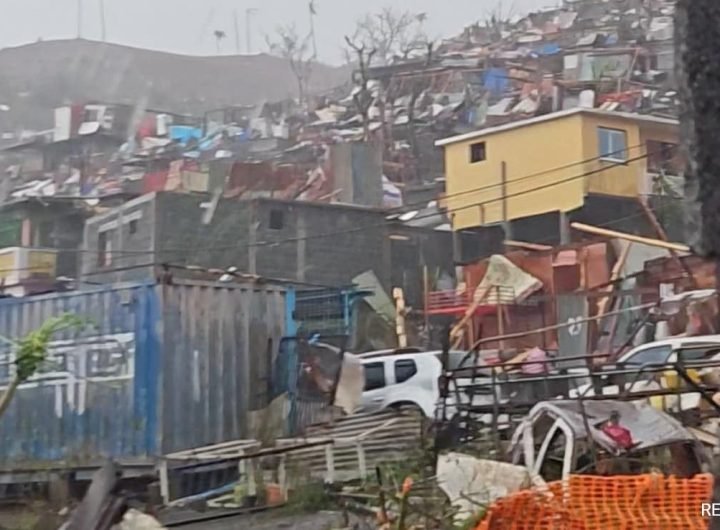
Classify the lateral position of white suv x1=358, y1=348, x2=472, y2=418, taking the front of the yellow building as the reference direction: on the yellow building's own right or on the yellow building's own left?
on the yellow building's own right

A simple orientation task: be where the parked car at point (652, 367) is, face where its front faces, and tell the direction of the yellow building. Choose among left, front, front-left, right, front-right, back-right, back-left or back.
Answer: right

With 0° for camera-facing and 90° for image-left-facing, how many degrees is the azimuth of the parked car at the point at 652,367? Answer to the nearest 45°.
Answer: approximately 90°

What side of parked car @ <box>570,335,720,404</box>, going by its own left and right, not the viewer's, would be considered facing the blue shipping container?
front

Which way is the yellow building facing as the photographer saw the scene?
facing the viewer and to the right of the viewer

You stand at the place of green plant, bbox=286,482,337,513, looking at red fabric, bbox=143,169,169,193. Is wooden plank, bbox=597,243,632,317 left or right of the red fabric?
right

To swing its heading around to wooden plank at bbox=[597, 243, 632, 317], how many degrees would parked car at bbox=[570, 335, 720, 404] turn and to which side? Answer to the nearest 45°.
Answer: approximately 90° to its right

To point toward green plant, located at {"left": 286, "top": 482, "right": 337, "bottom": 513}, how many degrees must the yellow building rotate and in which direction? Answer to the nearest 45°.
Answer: approximately 45° to its right

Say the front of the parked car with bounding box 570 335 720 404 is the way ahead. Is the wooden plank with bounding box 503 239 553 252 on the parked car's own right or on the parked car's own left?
on the parked car's own right

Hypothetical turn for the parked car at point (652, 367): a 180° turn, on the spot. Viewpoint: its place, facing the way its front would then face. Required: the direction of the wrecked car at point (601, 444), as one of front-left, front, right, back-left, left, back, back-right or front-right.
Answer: right

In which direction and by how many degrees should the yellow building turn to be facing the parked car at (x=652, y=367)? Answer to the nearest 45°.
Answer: approximately 45° to its right

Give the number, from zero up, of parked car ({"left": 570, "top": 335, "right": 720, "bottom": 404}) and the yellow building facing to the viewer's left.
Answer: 1
